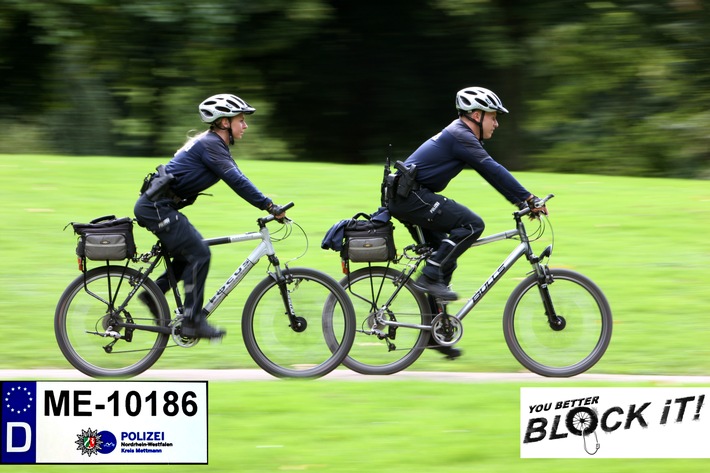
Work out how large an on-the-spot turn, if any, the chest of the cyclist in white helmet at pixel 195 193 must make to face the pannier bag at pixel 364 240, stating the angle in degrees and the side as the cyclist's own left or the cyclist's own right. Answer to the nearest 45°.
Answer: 0° — they already face it

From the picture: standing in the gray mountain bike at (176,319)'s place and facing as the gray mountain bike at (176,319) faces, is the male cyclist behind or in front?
in front

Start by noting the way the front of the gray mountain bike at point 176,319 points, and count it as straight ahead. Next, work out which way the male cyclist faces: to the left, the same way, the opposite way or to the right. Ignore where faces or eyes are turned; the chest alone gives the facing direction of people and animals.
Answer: the same way

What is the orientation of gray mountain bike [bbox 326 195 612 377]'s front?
to the viewer's right

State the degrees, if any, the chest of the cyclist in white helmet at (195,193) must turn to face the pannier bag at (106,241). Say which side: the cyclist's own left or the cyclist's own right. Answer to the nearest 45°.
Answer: approximately 180°

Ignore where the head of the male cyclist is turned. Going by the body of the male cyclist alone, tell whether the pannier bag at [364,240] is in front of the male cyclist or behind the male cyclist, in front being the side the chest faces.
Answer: behind

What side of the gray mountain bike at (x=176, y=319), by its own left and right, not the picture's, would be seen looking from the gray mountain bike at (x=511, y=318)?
front

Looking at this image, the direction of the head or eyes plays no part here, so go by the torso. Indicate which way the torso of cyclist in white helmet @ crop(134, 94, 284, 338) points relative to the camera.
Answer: to the viewer's right

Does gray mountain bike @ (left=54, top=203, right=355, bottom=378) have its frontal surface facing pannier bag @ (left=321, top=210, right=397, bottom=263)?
yes

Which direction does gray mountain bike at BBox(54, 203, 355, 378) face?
to the viewer's right

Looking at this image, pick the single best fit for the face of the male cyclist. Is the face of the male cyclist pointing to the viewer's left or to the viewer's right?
to the viewer's right

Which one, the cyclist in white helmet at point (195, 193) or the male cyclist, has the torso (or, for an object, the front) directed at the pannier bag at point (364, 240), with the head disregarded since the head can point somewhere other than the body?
the cyclist in white helmet

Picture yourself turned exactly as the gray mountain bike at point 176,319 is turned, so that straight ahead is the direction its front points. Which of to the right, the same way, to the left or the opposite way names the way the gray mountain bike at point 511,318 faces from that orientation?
the same way

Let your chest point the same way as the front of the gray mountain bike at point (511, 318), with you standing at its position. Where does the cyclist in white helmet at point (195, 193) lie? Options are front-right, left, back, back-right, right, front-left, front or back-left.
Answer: back

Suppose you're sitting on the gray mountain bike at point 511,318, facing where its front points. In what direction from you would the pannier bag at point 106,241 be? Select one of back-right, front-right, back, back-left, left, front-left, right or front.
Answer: back
